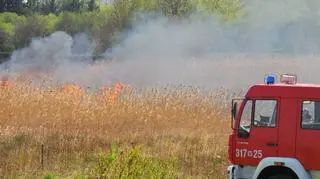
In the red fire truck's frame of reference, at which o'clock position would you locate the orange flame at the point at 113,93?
The orange flame is roughly at 2 o'clock from the red fire truck.

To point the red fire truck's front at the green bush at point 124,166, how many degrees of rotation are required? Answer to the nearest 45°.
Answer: approximately 45° to its left

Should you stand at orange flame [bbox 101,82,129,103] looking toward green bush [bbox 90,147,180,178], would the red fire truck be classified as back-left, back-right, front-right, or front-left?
front-left

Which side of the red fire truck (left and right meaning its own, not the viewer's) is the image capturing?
left

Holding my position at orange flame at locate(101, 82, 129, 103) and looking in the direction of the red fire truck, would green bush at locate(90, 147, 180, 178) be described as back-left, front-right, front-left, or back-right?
front-right
